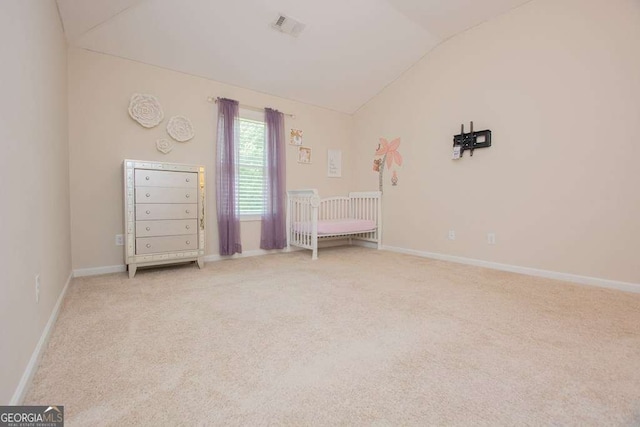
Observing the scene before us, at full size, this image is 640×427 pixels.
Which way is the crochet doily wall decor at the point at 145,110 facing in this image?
toward the camera

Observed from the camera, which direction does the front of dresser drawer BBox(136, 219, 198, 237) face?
facing the viewer

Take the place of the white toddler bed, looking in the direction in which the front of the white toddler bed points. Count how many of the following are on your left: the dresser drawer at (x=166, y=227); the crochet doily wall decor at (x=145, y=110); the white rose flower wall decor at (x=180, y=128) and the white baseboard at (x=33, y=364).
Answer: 0

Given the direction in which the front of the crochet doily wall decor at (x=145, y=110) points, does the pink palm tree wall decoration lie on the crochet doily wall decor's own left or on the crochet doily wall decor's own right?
on the crochet doily wall decor's own left

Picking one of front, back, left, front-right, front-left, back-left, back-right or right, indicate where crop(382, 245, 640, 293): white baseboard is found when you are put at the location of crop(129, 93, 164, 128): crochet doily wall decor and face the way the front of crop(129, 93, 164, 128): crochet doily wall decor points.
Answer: front-left

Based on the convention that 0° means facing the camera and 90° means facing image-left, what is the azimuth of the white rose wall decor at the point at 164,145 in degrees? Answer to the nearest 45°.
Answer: approximately 0°

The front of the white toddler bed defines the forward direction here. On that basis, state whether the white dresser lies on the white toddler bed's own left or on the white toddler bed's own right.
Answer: on the white toddler bed's own right

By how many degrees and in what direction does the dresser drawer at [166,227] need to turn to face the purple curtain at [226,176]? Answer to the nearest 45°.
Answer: approximately 135° to its left

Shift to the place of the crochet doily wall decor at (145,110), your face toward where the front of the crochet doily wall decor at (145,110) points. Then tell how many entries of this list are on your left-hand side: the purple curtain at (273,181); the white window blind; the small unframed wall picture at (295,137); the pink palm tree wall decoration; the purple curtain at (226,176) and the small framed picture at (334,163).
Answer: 6

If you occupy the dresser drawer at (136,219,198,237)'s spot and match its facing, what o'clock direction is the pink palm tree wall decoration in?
The pink palm tree wall decoration is roughly at 9 o'clock from the dresser drawer.

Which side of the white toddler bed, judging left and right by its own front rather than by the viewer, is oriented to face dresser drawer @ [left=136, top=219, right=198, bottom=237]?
right

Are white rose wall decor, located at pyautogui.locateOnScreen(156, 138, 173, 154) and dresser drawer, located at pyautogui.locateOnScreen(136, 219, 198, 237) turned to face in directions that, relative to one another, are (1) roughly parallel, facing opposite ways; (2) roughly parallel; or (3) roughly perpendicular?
roughly parallel

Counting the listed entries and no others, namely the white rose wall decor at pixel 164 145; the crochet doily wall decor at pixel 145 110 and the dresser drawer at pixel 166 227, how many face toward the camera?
3

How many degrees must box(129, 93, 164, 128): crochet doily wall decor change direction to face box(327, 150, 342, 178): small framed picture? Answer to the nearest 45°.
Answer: approximately 90° to its left
